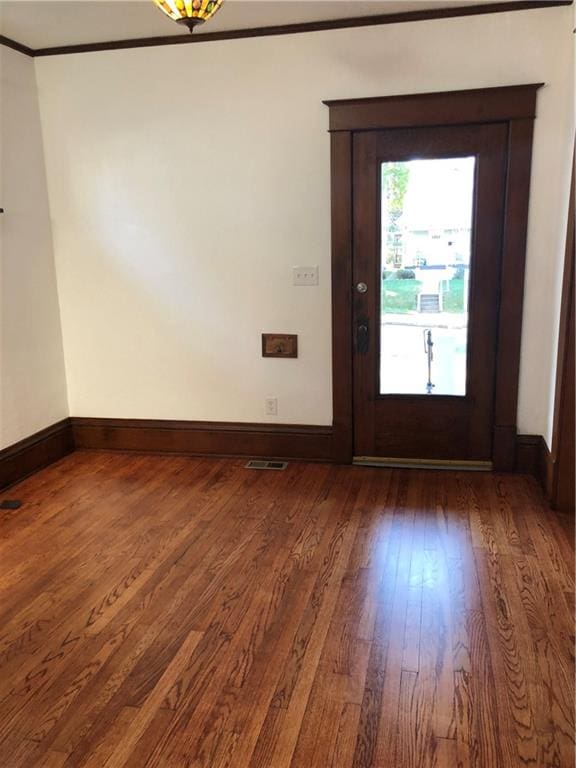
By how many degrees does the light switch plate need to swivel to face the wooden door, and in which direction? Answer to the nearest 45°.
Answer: approximately 90° to its left

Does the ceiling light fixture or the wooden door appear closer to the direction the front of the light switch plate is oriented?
the ceiling light fixture

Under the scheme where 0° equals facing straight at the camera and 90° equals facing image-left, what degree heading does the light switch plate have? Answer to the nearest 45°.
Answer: approximately 0°

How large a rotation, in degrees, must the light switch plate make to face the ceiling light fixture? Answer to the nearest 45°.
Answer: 0° — it already faces it
